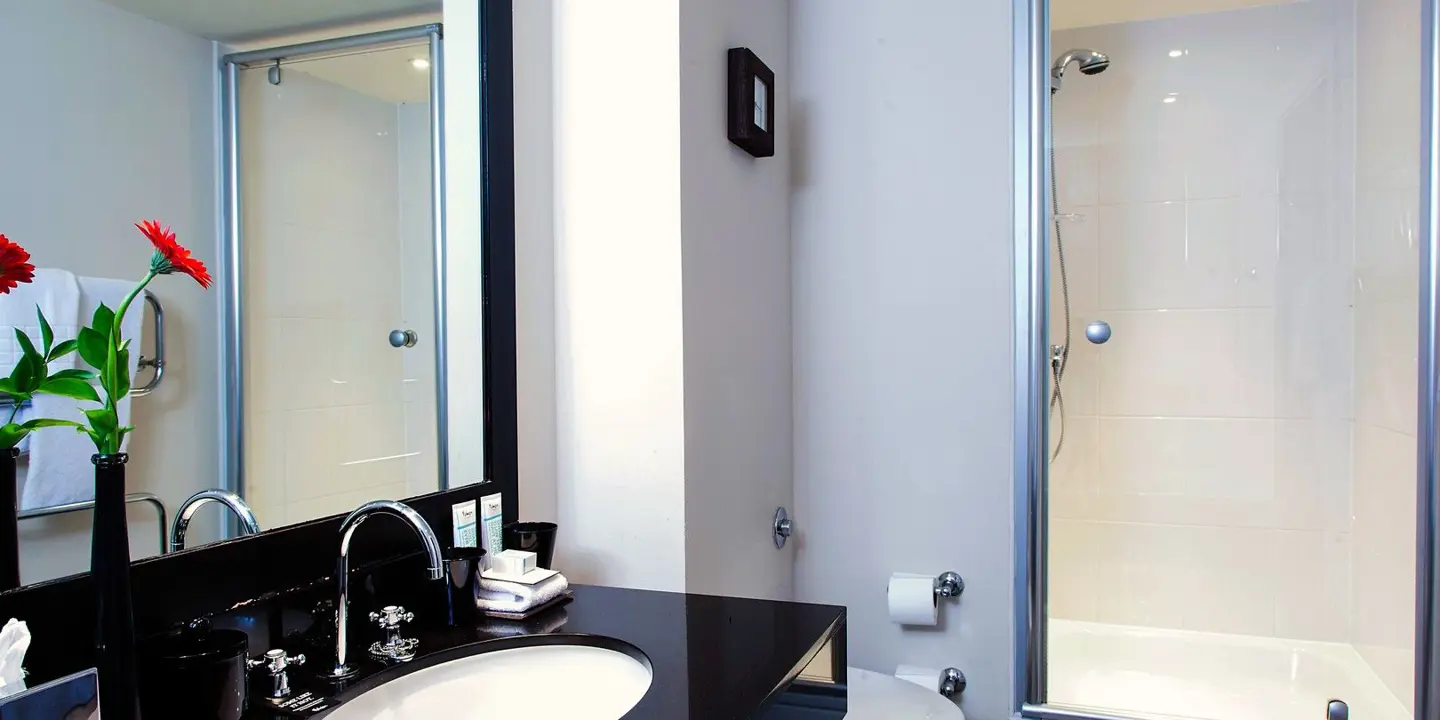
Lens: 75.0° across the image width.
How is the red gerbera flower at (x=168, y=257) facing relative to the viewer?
to the viewer's right

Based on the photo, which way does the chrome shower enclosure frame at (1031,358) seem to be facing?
toward the camera

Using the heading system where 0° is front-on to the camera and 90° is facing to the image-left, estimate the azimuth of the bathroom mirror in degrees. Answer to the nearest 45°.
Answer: approximately 315°

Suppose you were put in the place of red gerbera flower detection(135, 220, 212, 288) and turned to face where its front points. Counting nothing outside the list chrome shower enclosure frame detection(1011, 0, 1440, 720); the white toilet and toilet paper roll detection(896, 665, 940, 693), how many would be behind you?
0

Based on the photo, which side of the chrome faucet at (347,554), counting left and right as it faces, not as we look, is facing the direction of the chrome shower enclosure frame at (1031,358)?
left

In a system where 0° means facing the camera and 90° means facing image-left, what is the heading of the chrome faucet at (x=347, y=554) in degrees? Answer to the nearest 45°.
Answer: approximately 315°

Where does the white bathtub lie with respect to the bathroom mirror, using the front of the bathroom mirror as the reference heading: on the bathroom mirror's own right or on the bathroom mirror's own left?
on the bathroom mirror's own left

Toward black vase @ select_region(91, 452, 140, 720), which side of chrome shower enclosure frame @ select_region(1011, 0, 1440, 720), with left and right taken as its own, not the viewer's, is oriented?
front
